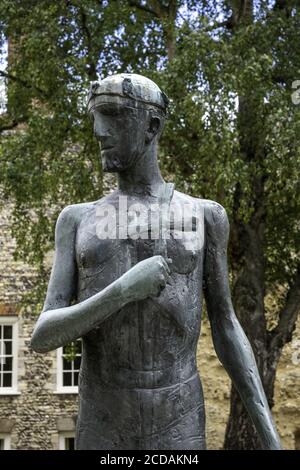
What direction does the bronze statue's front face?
toward the camera
